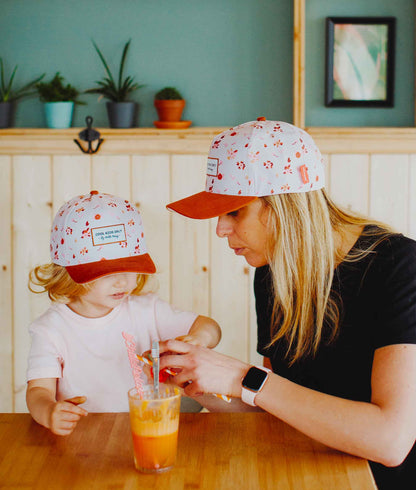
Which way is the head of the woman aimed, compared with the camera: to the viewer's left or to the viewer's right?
to the viewer's left

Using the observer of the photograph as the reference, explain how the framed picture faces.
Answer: facing the viewer

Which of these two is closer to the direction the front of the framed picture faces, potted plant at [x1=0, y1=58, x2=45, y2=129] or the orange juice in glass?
the orange juice in glass

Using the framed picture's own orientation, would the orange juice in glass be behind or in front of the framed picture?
in front

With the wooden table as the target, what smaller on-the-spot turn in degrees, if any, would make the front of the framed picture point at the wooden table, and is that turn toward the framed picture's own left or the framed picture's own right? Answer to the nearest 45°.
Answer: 0° — it already faces it

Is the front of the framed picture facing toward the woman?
yes

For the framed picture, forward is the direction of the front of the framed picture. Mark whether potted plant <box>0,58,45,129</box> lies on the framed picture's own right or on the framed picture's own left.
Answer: on the framed picture's own right

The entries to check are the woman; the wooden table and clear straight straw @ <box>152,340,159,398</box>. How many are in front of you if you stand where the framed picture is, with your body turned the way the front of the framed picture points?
3
